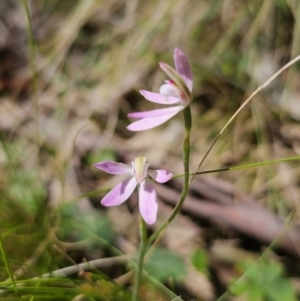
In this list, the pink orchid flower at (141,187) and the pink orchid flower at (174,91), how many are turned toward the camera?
1

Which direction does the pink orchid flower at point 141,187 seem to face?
toward the camera

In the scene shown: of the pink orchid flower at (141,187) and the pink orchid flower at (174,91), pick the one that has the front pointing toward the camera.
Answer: the pink orchid flower at (141,187)

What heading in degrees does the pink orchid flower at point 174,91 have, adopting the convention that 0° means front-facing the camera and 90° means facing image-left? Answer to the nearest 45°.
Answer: approximately 90°

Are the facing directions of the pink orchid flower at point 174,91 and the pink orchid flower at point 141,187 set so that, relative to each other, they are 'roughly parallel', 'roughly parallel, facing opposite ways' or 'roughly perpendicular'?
roughly perpendicular
